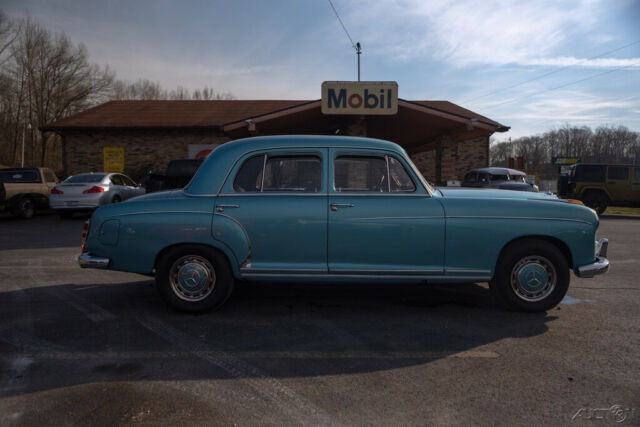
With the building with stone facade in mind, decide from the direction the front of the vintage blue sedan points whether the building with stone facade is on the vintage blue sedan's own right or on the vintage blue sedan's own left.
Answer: on the vintage blue sedan's own left

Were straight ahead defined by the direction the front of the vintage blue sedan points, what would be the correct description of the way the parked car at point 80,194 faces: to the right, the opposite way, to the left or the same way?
to the left

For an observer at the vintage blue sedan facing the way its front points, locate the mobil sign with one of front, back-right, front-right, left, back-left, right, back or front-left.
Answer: left

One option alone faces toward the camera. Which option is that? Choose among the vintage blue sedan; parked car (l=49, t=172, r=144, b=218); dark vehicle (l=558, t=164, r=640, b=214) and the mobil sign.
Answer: the mobil sign

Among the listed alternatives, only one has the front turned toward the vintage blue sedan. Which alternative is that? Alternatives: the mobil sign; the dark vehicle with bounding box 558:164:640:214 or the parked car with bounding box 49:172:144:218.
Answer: the mobil sign

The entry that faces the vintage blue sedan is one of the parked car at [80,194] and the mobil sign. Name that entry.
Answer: the mobil sign

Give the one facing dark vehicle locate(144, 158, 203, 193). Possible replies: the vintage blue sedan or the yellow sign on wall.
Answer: the yellow sign on wall

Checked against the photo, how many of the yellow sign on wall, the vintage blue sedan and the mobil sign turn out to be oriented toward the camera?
2

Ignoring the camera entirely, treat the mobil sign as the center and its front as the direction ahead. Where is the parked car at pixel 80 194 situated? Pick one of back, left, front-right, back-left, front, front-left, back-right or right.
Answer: right

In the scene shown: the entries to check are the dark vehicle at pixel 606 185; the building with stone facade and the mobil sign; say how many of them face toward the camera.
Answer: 2

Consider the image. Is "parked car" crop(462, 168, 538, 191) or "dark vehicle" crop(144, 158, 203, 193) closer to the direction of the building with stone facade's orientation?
the dark vehicle

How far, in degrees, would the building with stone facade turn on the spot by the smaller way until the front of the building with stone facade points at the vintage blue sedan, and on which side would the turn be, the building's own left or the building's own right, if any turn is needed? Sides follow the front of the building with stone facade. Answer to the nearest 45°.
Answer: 0° — it already faces it

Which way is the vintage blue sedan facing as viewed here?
to the viewer's right
